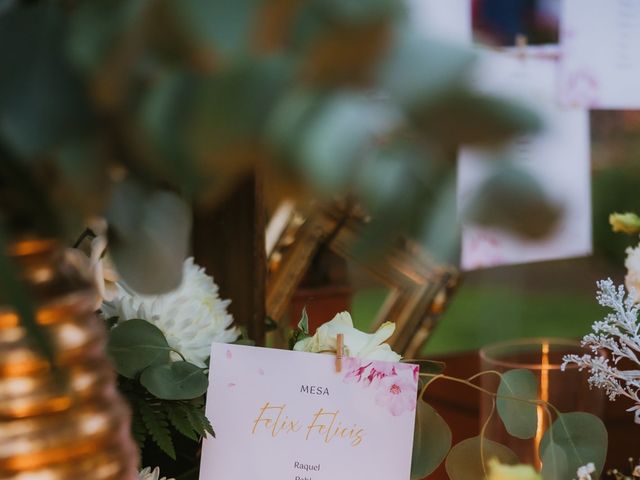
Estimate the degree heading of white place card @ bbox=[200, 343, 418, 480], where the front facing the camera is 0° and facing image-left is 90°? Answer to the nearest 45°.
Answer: approximately 0°

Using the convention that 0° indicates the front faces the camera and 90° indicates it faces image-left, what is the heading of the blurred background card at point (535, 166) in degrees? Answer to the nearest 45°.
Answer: approximately 0°
